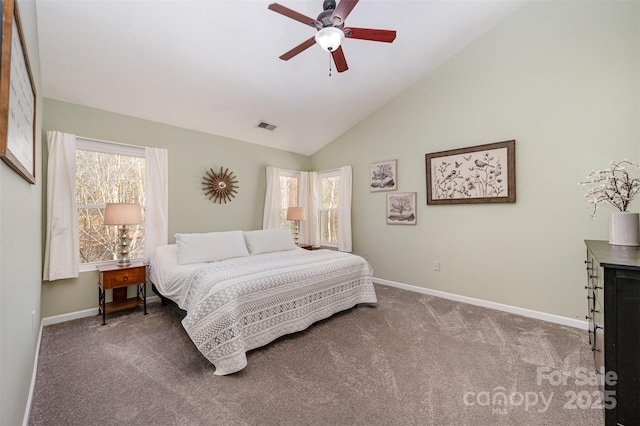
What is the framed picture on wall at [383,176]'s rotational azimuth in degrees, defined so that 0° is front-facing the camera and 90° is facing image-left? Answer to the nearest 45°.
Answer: approximately 45°

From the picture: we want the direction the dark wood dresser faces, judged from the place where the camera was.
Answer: facing to the left of the viewer

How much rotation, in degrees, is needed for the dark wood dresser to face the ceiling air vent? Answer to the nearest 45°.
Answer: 0° — it already faces it

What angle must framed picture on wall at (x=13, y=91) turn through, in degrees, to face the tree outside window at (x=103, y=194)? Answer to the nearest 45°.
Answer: approximately 90° to its left

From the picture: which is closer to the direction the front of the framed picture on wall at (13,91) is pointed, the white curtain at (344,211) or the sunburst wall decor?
the white curtain

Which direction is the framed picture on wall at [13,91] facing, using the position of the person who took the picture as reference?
facing to the right of the viewer

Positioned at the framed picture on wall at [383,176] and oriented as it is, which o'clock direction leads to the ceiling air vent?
The ceiling air vent is roughly at 1 o'clock from the framed picture on wall.

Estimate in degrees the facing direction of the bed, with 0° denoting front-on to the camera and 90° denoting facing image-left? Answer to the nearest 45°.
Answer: approximately 315°

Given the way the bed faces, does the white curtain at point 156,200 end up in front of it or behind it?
behind
